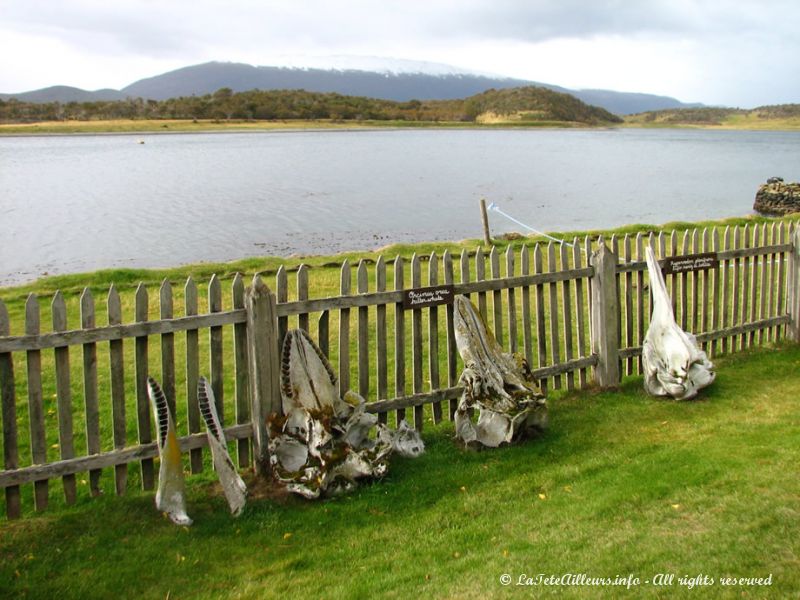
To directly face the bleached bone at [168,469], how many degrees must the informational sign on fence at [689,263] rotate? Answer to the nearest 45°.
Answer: approximately 45° to its right

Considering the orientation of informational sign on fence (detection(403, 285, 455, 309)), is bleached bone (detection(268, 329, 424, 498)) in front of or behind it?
in front

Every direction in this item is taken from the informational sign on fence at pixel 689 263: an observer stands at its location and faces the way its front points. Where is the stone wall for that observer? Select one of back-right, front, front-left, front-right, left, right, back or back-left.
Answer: back

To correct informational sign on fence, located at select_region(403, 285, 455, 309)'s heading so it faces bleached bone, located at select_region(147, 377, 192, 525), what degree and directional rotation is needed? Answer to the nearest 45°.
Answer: approximately 45° to its right

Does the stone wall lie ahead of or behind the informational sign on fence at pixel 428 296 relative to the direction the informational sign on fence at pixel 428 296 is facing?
behind

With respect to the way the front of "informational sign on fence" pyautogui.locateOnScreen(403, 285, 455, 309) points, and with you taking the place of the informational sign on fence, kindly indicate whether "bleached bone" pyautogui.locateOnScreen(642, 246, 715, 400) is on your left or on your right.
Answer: on your left

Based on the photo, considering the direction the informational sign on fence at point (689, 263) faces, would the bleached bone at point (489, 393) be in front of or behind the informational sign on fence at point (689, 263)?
in front

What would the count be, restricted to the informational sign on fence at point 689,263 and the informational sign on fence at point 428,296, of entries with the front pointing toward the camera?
2

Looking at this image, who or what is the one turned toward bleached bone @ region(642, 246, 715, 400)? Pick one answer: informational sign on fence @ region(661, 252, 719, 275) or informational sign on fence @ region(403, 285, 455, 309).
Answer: informational sign on fence @ region(661, 252, 719, 275)

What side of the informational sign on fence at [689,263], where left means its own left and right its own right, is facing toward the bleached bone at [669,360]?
front
